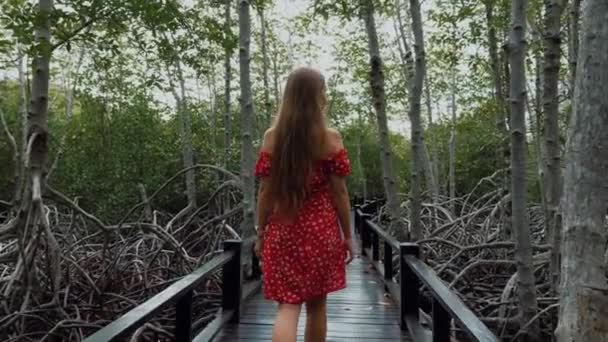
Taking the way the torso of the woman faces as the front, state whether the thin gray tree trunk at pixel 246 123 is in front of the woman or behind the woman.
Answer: in front

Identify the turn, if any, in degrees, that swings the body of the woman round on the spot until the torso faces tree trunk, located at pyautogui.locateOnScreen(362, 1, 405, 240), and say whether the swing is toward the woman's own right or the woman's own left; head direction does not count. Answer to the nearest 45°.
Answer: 0° — they already face it

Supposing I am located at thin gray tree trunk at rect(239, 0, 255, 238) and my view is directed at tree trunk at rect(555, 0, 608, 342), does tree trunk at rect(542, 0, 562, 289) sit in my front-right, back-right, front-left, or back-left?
front-left

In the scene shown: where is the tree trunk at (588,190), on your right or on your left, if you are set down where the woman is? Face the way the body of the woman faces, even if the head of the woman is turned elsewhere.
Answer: on your right

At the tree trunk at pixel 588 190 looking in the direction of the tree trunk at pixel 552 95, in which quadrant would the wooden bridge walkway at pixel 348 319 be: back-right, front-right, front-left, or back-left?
front-left

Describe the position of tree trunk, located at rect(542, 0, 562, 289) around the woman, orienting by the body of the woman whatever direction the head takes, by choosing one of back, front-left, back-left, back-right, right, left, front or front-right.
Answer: front-right

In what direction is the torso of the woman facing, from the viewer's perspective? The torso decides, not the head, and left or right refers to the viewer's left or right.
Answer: facing away from the viewer

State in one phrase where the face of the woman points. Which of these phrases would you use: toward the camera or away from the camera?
away from the camera

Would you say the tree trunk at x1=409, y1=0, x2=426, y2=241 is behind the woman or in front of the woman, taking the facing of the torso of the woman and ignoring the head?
in front
